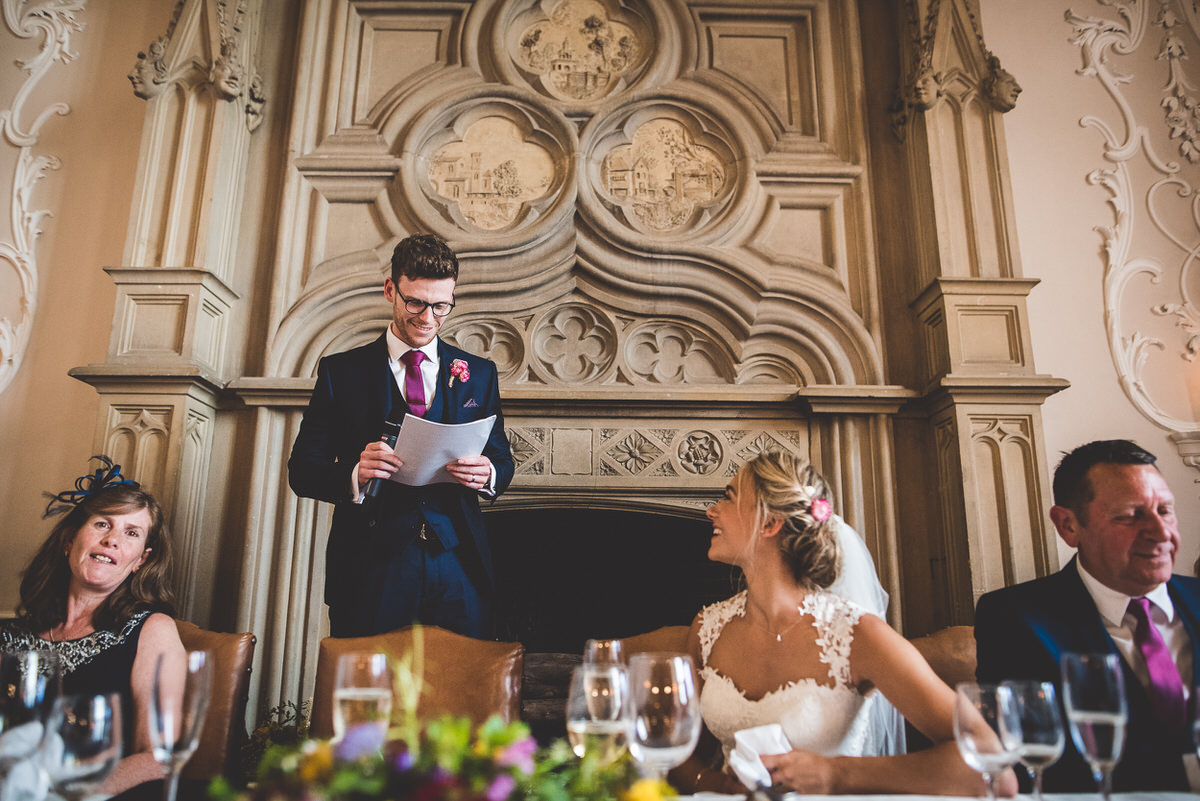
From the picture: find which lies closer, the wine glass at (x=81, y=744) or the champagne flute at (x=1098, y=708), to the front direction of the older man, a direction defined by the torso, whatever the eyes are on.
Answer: the champagne flute

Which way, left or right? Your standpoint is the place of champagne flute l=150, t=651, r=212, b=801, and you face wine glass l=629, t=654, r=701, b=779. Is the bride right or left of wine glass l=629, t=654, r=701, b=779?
left

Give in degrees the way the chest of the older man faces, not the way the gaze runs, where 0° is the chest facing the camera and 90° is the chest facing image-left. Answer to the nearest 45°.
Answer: approximately 315°

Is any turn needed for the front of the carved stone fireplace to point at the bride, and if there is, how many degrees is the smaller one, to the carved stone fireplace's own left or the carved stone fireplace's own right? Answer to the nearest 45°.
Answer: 0° — it already faces them

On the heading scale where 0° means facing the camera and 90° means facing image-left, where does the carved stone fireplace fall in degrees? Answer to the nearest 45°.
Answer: approximately 0°

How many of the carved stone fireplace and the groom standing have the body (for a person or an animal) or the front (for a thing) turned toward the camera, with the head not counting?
2

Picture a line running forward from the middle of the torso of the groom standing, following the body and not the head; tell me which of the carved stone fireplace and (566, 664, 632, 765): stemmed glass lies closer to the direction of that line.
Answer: the stemmed glass

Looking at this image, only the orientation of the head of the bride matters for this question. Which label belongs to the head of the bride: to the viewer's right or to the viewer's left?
to the viewer's left

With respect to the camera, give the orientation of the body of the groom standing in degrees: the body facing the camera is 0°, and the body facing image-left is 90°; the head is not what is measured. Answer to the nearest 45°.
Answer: approximately 0°
